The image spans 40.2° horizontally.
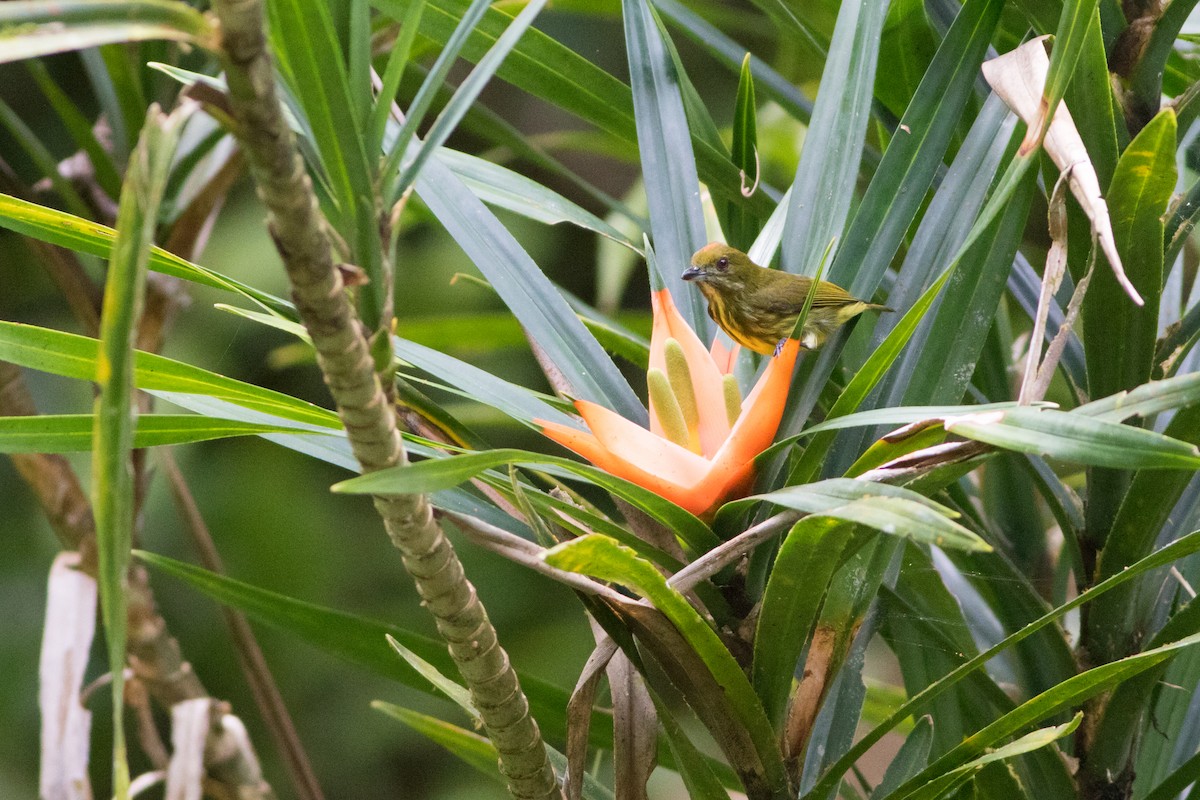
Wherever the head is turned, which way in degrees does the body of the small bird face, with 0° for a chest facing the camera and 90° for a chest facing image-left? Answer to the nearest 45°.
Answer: approximately 90°
